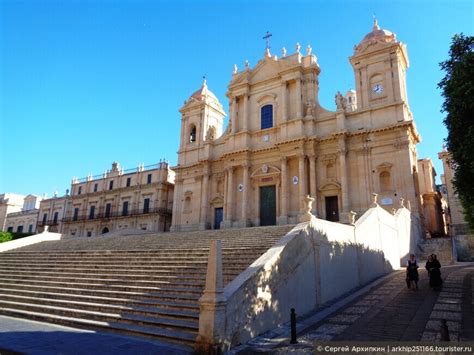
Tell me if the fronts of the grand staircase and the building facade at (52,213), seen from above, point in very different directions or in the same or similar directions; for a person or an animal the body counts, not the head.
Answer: same or similar directions

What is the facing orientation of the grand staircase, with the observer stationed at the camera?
facing the viewer and to the left of the viewer

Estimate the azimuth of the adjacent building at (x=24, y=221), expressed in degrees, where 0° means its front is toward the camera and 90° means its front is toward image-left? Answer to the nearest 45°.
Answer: approximately 45°

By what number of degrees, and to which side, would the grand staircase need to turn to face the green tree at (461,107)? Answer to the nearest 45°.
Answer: approximately 90° to its left

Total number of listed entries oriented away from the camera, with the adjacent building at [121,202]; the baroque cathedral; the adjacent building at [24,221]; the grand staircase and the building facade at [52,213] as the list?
0

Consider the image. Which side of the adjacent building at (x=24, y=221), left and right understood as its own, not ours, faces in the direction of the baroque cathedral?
left

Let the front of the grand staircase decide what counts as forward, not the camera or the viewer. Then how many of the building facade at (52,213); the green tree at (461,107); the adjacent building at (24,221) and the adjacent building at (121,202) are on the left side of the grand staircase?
1

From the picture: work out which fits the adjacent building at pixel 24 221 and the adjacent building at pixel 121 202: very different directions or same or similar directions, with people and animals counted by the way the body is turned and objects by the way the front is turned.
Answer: same or similar directions

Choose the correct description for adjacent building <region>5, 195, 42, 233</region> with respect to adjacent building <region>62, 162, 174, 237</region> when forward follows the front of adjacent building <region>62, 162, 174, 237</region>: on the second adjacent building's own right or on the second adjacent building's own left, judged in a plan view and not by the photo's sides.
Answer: on the second adjacent building's own right

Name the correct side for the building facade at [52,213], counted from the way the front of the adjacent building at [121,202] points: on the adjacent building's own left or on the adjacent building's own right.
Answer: on the adjacent building's own right

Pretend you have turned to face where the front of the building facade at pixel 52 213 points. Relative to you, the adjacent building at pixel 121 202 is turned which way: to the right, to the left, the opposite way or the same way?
the same way

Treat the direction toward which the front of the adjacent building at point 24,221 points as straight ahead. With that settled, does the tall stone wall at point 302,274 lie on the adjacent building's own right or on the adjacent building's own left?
on the adjacent building's own left

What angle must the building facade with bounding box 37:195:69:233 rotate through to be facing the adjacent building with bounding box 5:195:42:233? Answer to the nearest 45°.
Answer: approximately 90° to its right

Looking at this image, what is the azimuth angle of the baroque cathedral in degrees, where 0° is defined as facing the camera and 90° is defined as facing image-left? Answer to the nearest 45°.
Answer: approximately 45°
